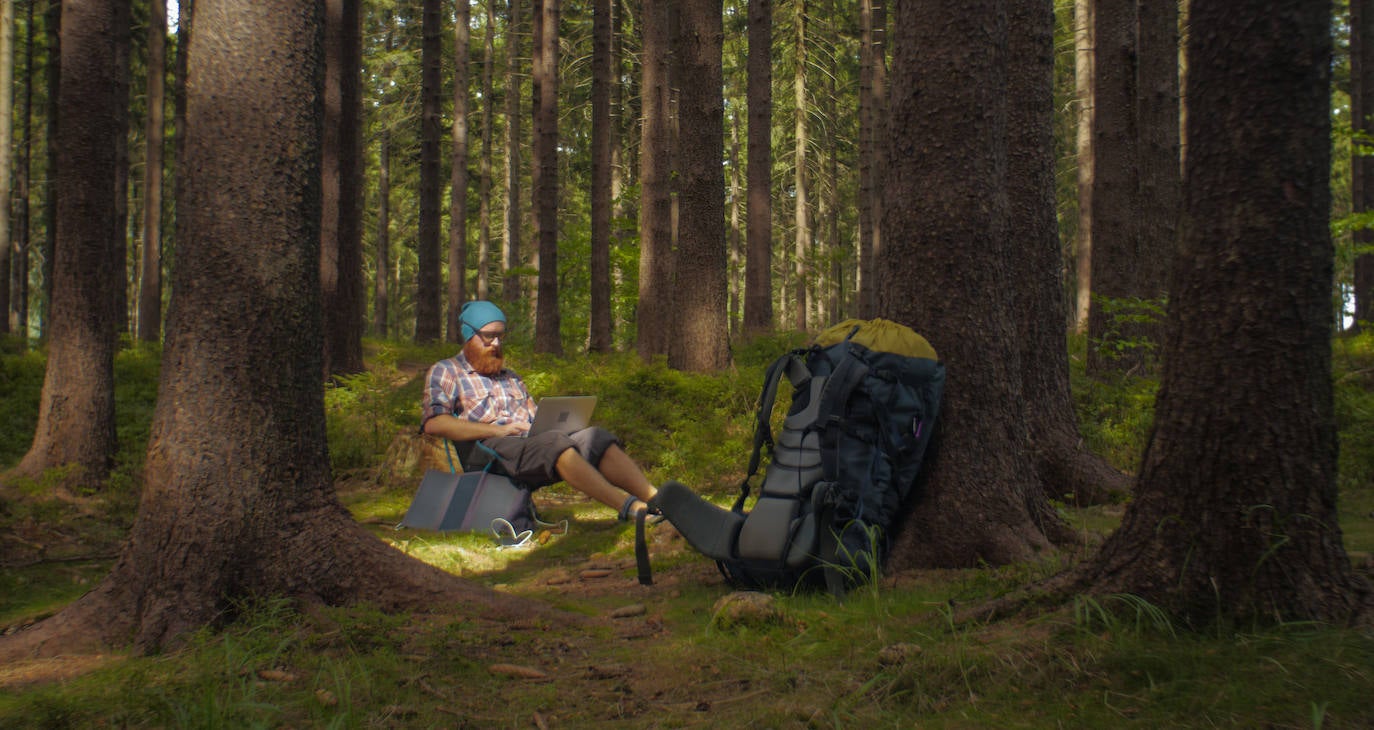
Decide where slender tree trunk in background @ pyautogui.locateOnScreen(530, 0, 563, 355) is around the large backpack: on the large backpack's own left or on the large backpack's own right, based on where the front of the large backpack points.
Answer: on the large backpack's own left

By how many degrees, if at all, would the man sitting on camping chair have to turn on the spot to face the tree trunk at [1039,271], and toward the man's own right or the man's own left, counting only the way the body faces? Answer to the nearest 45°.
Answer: approximately 45° to the man's own left

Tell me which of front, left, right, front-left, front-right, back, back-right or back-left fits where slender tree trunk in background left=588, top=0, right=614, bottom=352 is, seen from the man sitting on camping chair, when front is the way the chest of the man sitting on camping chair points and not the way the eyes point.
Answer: back-left

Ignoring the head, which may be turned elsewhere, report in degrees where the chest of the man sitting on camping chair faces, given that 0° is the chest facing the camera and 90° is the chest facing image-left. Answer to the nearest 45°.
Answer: approximately 315°

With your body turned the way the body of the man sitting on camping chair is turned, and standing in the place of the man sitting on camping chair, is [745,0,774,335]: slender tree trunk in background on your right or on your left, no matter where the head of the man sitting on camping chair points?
on your left

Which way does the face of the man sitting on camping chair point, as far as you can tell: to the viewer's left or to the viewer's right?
to the viewer's right

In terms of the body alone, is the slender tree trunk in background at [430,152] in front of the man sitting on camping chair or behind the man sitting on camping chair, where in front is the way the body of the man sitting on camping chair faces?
behind

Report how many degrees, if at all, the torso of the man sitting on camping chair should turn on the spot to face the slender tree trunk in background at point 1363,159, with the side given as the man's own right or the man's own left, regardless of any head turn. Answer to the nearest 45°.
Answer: approximately 90° to the man's own left

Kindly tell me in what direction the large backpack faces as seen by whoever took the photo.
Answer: facing away from the viewer and to the right of the viewer

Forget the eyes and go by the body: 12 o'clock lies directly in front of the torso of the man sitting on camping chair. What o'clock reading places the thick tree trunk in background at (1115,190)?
The thick tree trunk in background is roughly at 10 o'clock from the man sitting on camping chair.

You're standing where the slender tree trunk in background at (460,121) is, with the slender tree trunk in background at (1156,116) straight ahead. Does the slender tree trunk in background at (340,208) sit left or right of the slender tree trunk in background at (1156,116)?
right

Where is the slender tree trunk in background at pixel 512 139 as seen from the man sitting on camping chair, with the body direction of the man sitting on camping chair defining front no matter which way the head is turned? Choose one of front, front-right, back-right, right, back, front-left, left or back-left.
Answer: back-left

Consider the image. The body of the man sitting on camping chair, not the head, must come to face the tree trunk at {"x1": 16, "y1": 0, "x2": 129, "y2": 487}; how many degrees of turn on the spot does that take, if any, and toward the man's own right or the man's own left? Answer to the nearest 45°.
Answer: approximately 180°
